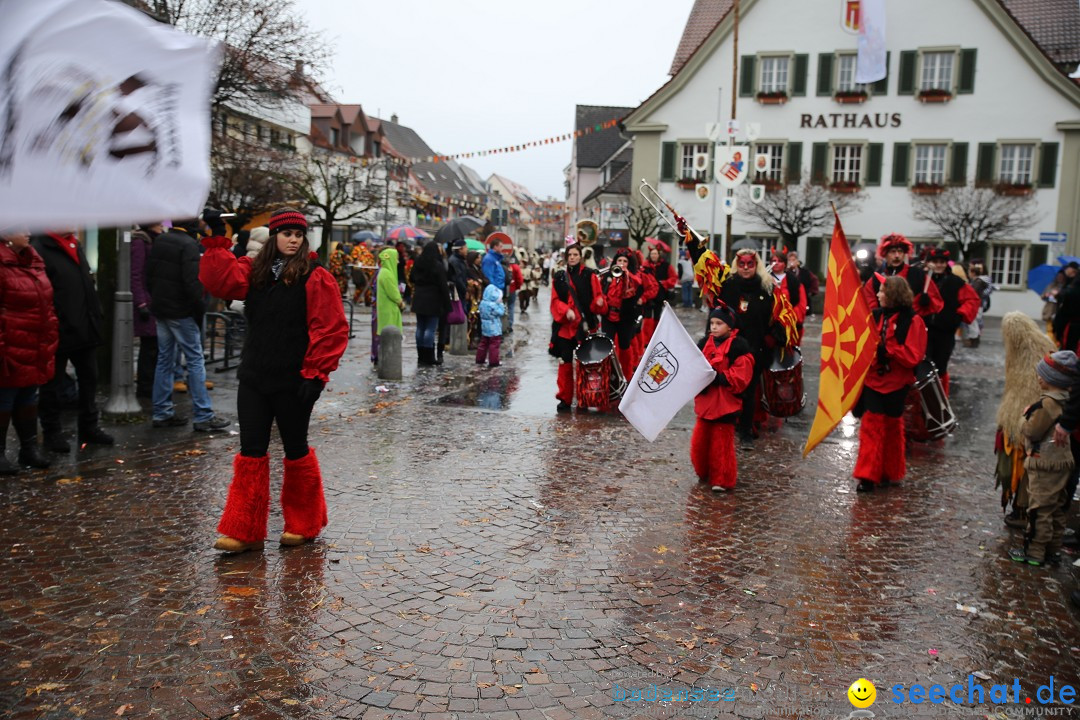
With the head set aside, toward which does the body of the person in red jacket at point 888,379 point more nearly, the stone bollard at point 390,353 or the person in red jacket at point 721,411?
the person in red jacket

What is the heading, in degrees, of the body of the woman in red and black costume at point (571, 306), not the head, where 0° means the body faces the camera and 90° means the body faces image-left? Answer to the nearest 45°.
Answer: approximately 0°

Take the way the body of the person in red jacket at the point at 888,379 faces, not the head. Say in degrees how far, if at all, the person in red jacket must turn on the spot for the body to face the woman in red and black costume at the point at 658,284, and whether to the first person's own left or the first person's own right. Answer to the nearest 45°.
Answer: approximately 90° to the first person's own right

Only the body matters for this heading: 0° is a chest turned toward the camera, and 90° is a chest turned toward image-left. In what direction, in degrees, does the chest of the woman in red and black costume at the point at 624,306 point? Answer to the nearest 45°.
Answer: approximately 0°

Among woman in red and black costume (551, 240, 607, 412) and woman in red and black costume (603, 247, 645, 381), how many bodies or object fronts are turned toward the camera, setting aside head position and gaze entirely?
2

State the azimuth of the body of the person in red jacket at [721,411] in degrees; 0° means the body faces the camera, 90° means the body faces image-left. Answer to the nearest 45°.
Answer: approximately 45°

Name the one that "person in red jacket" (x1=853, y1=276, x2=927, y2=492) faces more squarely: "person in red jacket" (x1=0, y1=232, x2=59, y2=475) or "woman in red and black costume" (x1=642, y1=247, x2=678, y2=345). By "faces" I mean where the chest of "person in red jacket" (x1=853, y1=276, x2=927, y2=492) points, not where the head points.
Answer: the person in red jacket

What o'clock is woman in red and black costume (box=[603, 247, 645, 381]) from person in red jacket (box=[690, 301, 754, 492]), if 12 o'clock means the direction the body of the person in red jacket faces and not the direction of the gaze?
The woman in red and black costume is roughly at 4 o'clock from the person in red jacket.

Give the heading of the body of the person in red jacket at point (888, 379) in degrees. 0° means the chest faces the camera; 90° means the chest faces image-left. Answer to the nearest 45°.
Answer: approximately 45°

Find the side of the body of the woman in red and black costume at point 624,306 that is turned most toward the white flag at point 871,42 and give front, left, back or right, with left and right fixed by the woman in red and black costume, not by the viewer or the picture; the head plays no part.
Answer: back

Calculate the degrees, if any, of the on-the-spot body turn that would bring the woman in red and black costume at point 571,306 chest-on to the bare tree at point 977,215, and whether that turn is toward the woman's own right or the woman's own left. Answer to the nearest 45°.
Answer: approximately 135° to the woman's own left

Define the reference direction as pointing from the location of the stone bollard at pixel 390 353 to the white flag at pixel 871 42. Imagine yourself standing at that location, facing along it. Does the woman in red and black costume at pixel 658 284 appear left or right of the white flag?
right
